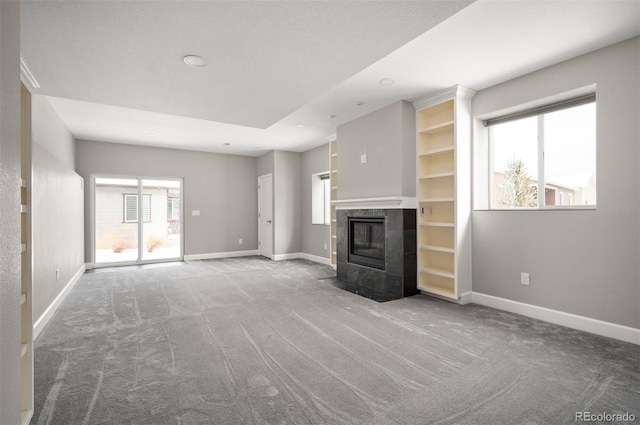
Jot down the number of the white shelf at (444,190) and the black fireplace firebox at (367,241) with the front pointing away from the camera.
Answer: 0

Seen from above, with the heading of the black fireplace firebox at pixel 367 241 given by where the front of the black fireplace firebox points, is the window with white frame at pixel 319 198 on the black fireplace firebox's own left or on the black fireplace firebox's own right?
on the black fireplace firebox's own right

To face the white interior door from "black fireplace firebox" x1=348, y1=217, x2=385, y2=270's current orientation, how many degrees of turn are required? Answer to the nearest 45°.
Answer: approximately 90° to its right

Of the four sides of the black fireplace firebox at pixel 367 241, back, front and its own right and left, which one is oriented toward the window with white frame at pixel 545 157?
left

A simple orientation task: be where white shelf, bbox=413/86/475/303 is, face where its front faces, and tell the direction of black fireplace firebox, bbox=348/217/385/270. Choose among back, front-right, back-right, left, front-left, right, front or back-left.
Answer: front-right

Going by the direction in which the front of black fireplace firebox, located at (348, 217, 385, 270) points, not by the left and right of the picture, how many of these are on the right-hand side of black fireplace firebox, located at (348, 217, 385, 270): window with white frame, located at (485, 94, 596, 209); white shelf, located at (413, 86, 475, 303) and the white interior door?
1

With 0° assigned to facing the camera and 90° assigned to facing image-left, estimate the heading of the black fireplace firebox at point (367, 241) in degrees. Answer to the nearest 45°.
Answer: approximately 45°

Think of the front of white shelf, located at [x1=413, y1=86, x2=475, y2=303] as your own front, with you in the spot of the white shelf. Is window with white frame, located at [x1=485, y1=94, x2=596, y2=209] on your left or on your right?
on your left
